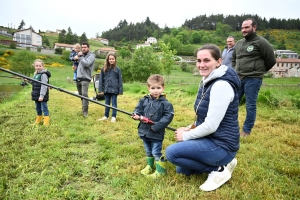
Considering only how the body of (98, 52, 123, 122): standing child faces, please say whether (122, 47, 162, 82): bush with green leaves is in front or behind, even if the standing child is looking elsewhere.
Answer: behind

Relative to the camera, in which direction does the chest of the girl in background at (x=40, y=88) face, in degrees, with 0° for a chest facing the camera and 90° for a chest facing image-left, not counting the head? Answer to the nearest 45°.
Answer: approximately 45°

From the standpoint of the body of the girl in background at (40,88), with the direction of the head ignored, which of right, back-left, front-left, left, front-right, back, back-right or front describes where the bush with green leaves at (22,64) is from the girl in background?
back-right

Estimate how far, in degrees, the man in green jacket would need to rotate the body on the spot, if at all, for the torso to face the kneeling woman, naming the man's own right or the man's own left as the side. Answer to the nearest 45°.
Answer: approximately 45° to the man's own left

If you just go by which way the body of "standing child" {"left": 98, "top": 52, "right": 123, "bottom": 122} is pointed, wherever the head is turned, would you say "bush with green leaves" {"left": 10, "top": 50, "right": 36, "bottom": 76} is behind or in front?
behind

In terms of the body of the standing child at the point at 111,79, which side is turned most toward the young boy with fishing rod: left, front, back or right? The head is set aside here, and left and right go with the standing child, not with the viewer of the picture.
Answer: front
